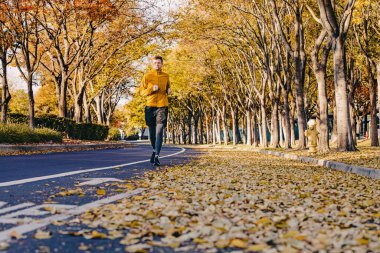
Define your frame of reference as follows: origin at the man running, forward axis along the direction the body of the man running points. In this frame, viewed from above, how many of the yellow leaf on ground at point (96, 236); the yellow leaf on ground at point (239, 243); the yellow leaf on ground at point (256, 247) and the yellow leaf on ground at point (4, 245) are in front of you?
4

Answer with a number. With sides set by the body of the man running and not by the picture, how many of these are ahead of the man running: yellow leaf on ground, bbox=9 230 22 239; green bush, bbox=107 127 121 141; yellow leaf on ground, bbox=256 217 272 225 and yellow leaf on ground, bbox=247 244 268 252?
3

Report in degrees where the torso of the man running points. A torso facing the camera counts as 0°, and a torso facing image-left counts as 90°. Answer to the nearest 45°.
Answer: approximately 0°

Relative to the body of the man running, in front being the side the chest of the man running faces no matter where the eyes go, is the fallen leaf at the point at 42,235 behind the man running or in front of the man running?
in front

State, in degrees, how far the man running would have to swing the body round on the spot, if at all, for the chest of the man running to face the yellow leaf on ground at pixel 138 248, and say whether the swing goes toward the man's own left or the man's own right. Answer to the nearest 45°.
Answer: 0° — they already face it

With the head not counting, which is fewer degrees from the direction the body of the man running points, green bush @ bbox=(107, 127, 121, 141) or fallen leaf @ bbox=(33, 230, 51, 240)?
the fallen leaf

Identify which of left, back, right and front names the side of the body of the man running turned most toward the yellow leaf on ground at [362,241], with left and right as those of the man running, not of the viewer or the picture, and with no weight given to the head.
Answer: front

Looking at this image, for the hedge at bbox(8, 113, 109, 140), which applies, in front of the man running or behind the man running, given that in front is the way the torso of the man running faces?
behind

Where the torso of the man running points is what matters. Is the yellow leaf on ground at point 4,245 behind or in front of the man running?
in front

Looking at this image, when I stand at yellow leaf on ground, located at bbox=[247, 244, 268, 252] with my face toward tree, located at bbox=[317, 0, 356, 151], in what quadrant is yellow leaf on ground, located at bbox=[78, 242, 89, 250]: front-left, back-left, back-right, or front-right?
back-left

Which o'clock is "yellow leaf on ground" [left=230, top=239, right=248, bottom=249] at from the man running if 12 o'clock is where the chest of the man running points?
The yellow leaf on ground is roughly at 12 o'clock from the man running.

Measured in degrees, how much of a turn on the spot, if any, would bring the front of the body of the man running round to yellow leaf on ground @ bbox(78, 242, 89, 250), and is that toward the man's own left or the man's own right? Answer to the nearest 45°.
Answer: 0° — they already face it

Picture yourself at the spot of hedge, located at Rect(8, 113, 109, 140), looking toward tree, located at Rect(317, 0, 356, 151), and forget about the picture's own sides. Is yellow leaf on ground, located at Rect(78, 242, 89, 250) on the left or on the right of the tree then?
right

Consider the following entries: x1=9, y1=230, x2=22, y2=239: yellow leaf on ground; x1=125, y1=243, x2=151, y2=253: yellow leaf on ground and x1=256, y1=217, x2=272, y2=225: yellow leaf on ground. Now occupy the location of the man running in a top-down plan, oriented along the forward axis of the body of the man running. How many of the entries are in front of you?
3

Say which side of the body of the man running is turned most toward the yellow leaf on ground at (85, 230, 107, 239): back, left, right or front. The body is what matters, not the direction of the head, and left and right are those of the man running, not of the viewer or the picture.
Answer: front
